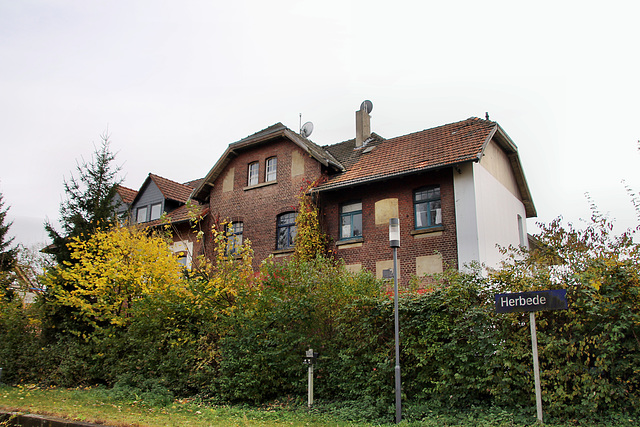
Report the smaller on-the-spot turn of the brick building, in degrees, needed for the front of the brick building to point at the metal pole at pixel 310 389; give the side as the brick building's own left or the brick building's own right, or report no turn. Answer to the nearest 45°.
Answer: approximately 45° to the brick building's own left

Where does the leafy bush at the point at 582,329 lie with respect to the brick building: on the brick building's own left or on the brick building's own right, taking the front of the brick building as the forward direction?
on the brick building's own left

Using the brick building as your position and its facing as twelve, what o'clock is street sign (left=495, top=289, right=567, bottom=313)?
The street sign is roughly at 10 o'clock from the brick building.

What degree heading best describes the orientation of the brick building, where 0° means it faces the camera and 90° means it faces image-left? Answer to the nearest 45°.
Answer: approximately 45°

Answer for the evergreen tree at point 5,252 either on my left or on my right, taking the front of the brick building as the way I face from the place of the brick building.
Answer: on my right
